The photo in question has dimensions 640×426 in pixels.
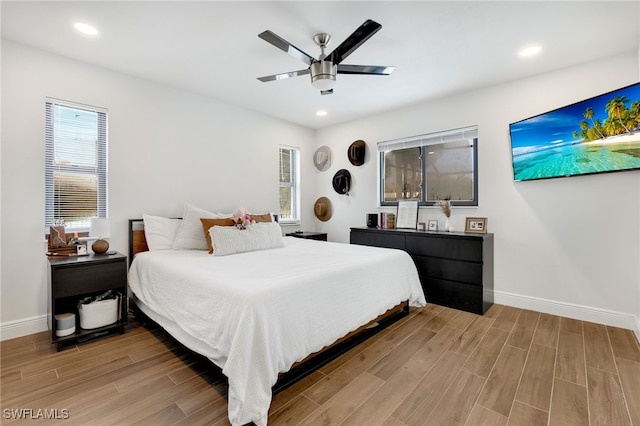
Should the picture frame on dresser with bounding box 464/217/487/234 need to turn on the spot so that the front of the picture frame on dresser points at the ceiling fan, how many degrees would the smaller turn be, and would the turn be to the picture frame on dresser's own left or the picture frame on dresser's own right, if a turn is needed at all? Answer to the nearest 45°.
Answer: approximately 45° to the picture frame on dresser's own right

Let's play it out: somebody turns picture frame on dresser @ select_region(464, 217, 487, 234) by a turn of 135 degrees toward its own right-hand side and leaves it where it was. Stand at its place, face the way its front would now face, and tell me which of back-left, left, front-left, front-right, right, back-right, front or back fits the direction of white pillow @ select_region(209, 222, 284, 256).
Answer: left

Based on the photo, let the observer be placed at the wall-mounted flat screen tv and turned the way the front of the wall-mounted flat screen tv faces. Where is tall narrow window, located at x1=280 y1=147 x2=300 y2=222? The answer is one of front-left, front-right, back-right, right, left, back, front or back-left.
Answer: front-right

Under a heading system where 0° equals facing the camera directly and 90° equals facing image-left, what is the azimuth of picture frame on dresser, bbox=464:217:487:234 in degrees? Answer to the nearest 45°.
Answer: approximately 0°

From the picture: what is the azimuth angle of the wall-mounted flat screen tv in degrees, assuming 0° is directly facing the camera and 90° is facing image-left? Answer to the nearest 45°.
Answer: approximately 45°

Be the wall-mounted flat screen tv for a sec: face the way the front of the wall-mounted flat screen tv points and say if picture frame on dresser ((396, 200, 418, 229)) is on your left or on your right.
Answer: on your right

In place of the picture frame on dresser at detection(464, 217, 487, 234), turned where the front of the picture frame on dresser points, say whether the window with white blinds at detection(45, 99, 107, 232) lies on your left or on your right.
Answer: on your right

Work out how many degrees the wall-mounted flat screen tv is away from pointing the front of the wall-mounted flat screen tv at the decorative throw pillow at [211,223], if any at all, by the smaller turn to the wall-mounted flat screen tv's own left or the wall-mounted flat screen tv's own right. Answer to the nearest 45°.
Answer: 0° — it already faces it

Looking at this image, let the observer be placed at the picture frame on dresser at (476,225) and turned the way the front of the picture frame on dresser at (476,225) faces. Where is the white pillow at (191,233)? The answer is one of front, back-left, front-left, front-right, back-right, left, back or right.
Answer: front-right

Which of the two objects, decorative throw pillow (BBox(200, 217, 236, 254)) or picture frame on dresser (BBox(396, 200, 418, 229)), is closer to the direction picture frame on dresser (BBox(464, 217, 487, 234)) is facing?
the decorative throw pillow

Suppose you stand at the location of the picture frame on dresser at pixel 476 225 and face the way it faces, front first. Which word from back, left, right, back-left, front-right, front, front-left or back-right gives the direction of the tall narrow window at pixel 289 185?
right

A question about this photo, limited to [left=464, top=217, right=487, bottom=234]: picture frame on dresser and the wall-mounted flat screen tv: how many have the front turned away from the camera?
0

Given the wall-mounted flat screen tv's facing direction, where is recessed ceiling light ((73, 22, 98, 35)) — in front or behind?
in front
